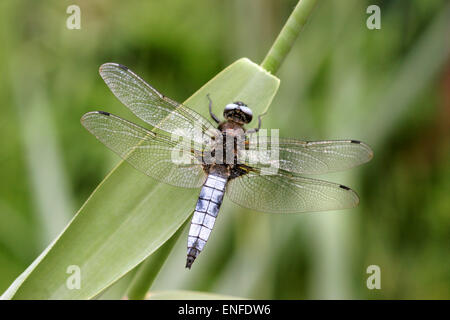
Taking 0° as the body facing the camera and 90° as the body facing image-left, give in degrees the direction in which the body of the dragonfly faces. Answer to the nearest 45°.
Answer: approximately 180°
